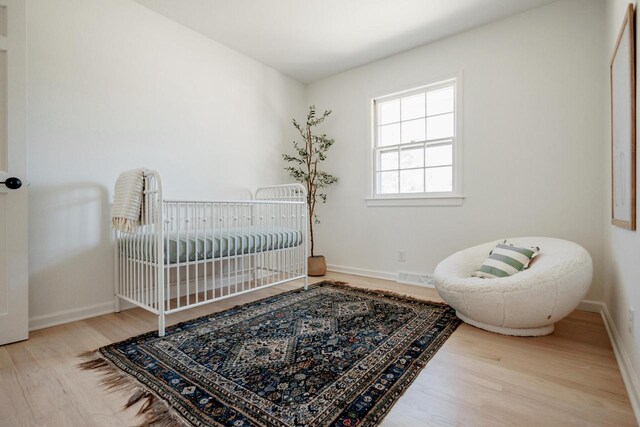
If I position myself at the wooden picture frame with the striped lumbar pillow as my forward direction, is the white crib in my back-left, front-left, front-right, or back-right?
front-left

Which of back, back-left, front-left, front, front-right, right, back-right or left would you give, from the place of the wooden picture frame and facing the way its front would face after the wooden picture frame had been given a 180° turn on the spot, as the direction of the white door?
back-right

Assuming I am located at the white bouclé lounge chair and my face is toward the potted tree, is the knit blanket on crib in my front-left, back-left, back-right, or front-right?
front-left

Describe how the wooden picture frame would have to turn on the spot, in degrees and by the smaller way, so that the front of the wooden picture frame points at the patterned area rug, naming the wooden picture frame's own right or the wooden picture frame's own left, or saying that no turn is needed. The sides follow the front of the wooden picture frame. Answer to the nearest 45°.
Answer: approximately 45° to the wooden picture frame's own left

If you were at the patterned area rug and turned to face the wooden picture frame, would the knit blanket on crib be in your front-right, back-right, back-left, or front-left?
back-left

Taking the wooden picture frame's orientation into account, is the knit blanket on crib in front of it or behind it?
in front

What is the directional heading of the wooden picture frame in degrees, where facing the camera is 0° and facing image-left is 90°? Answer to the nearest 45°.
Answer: approximately 90°

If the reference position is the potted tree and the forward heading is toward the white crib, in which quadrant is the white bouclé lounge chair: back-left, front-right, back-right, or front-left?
front-left
